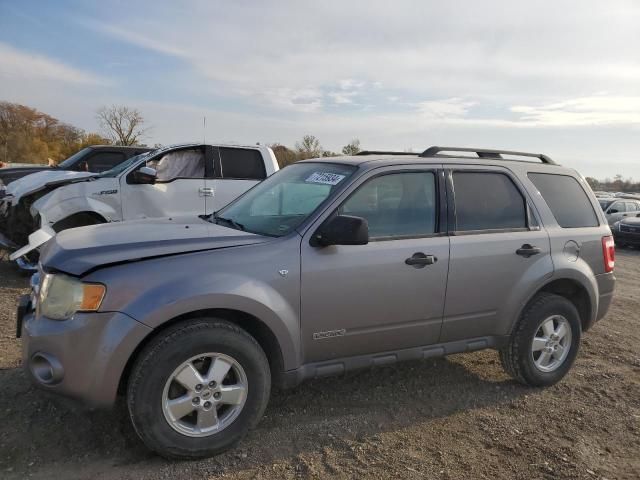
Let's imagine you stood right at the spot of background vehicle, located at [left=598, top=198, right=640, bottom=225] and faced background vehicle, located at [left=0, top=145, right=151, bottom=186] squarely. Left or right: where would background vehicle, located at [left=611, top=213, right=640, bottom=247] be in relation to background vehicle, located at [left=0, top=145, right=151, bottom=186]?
left

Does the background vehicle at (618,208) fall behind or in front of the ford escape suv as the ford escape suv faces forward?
behind

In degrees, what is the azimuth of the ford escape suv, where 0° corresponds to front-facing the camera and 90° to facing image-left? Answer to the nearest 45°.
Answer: approximately 45°

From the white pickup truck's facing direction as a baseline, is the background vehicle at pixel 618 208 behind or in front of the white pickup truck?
behind

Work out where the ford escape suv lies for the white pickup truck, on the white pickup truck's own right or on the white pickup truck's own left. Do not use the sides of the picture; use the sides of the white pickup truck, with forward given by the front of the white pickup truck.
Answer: on the white pickup truck's own left

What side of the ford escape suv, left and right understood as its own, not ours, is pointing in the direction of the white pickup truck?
right

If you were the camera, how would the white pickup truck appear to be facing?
facing the viewer and to the left of the viewer

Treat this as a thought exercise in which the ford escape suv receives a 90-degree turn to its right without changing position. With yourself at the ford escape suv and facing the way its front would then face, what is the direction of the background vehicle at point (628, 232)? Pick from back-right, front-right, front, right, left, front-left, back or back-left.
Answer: right

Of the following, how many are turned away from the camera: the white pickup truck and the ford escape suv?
0

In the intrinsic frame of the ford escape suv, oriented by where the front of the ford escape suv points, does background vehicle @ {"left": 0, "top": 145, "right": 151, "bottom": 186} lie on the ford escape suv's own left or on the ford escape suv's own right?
on the ford escape suv's own right
